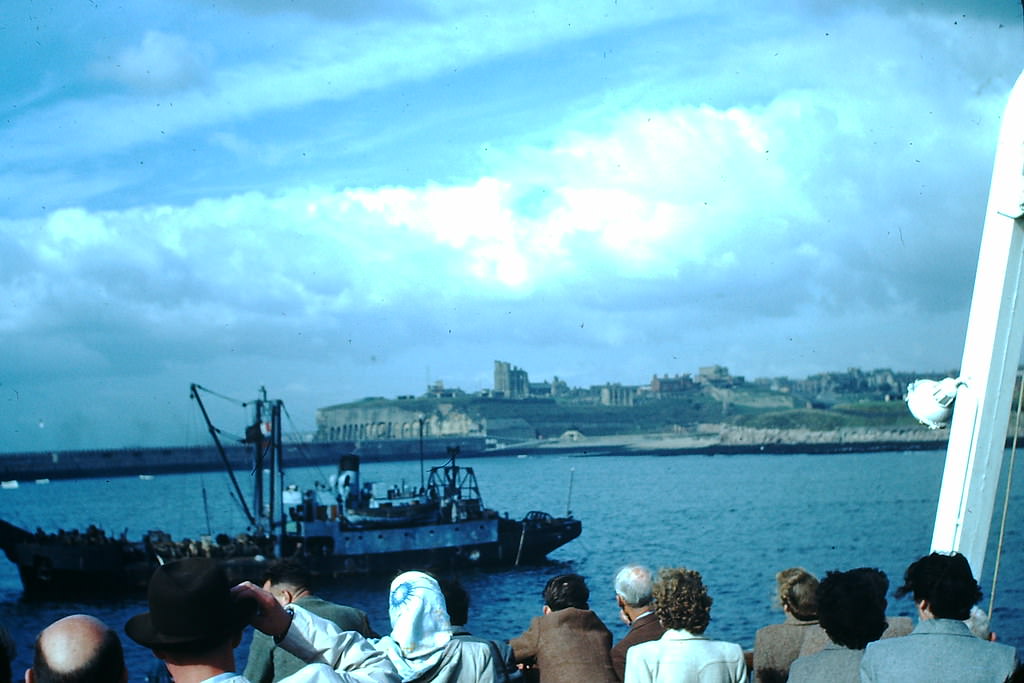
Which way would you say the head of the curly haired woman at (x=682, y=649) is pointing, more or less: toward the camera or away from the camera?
away from the camera

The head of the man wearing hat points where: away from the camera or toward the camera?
away from the camera

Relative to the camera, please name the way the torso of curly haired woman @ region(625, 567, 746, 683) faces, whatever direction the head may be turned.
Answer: away from the camera

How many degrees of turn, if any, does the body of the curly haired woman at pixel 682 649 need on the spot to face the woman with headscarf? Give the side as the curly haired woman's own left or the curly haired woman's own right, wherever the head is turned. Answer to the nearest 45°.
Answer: approximately 135° to the curly haired woman's own left

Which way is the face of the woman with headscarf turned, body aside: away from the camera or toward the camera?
away from the camera

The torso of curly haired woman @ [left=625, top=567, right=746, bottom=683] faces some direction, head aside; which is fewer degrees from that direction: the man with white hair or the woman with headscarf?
the man with white hair
